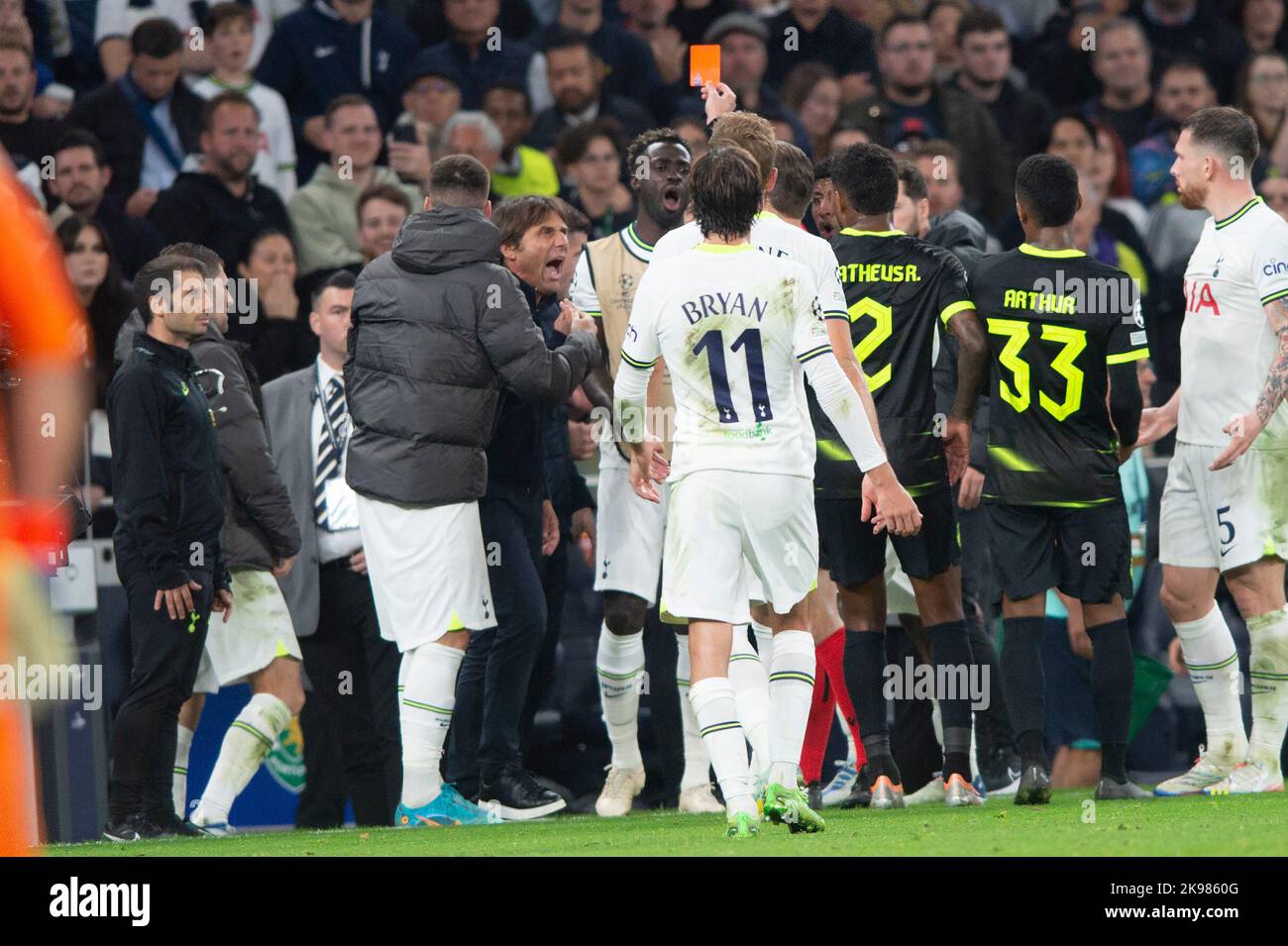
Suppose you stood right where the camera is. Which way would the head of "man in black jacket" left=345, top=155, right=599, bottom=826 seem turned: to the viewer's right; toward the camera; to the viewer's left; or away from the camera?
away from the camera

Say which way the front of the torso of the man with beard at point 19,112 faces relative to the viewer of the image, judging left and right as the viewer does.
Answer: facing the viewer

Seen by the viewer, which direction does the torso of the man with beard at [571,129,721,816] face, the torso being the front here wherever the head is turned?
toward the camera

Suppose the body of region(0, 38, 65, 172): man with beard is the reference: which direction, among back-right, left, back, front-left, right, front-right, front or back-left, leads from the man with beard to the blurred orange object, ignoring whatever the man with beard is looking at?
front

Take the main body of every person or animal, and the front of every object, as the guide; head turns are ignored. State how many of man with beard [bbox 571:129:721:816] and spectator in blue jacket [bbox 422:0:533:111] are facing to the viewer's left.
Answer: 0

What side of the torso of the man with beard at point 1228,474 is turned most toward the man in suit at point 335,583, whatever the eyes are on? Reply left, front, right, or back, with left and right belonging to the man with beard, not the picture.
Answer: front

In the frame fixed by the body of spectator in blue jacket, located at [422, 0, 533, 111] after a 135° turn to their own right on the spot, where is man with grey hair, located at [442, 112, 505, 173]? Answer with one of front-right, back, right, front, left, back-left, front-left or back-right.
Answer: back-left

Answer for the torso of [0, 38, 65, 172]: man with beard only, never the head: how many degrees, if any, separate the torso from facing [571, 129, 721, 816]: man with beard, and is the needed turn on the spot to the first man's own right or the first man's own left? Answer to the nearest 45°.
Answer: approximately 45° to the first man's own left

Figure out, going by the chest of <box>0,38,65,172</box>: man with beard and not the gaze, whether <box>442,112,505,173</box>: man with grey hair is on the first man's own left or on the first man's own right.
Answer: on the first man's own left

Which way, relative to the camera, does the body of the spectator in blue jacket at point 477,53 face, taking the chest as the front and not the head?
toward the camera

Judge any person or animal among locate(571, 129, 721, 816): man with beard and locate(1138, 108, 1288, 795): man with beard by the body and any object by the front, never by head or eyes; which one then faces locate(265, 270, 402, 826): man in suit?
locate(1138, 108, 1288, 795): man with beard

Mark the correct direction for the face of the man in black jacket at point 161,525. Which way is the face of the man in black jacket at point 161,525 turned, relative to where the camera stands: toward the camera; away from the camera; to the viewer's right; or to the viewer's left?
to the viewer's right

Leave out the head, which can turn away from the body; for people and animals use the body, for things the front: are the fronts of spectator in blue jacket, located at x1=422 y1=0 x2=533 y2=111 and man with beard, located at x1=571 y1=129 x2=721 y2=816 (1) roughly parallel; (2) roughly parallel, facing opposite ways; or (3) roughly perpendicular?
roughly parallel

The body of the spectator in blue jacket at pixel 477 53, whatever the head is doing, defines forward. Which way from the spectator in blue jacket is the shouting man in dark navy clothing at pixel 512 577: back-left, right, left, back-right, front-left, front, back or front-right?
front
